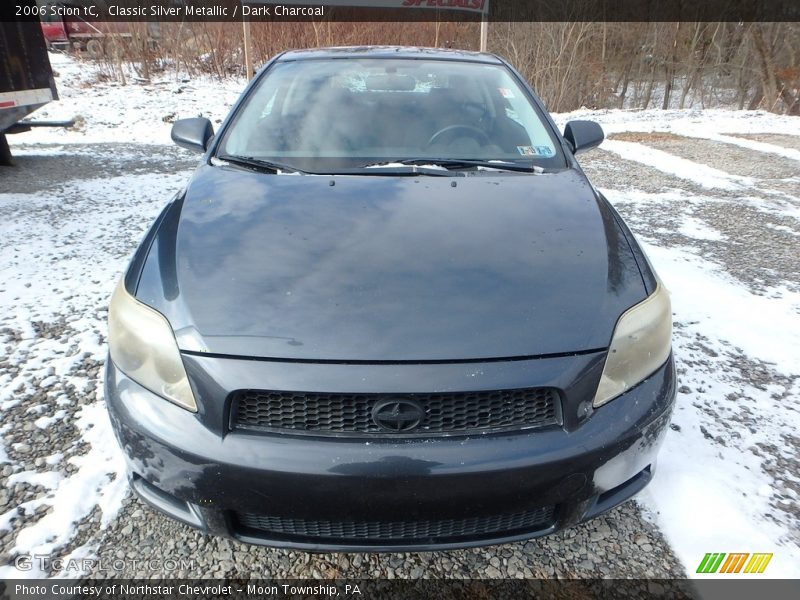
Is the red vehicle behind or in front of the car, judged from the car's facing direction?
behind

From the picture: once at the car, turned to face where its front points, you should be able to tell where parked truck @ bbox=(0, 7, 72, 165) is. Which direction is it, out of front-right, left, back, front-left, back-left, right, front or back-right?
back-right

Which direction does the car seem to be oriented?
toward the camera
